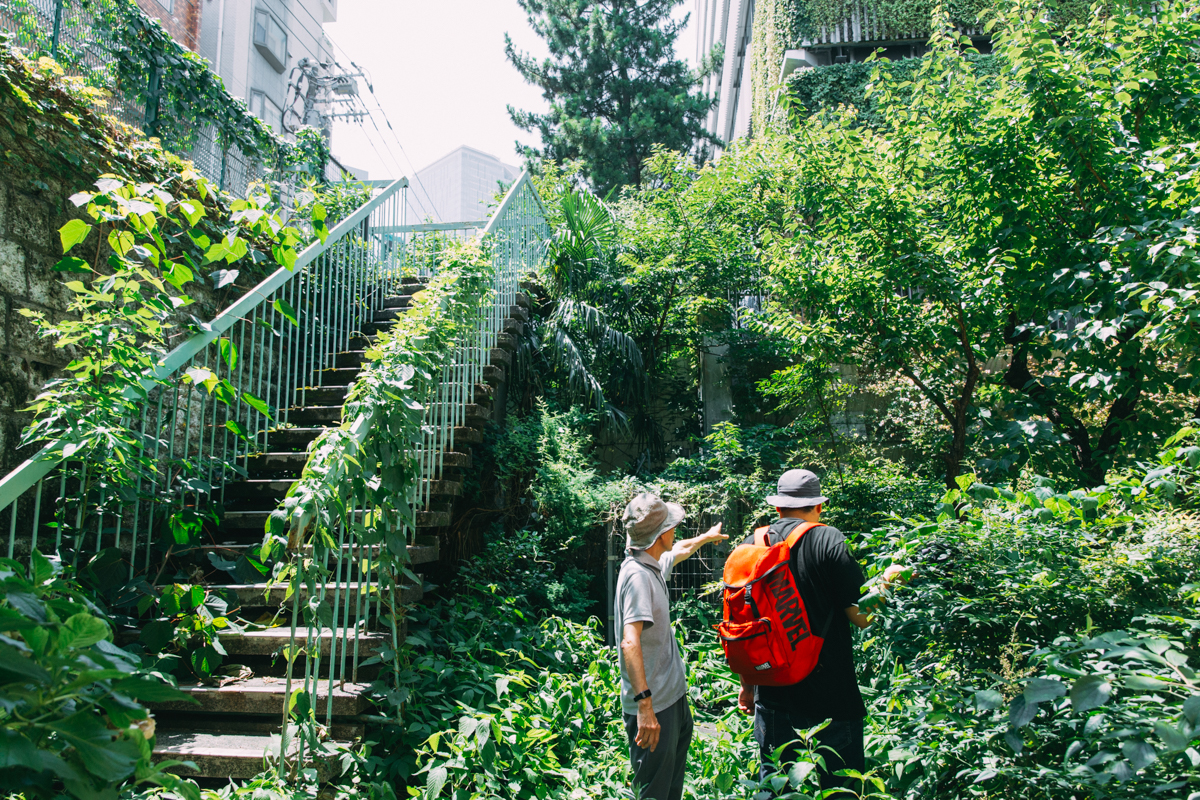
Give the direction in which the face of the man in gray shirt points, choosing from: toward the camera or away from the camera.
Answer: away from the camera

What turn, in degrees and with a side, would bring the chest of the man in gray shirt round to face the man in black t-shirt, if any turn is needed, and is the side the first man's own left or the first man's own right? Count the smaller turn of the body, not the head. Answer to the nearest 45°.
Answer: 0° — they already face them

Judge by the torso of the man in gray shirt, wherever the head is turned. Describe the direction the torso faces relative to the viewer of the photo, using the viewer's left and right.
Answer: facing to the right of the viewer

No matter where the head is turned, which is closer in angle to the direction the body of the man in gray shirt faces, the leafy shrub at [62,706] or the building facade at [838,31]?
the building facade

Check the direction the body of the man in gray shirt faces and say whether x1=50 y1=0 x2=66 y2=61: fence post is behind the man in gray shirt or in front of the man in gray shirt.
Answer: behind

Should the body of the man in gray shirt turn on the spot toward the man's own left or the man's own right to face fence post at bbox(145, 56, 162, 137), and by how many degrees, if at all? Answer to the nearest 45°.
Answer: approximately 135° to the man's own left

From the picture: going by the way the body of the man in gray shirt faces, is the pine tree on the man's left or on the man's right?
on the man's left

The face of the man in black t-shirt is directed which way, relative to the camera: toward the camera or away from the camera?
away from the camera
